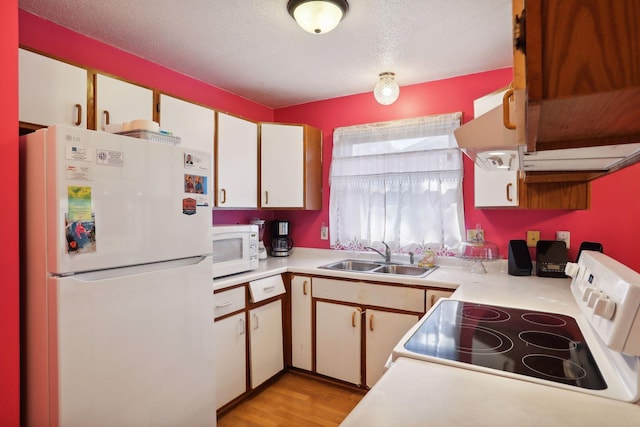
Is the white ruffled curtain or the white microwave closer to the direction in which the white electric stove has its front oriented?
the white microwave

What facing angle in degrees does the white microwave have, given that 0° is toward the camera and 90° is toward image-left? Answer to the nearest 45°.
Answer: approximately 315°

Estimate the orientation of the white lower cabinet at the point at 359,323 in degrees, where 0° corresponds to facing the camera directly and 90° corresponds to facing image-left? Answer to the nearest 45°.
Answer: approximately 45°

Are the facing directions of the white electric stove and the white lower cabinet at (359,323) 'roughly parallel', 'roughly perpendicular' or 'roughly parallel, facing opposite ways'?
roughly perpendicular

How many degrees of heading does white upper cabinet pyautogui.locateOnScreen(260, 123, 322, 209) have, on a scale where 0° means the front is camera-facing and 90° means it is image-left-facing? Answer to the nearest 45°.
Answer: approximately 0°

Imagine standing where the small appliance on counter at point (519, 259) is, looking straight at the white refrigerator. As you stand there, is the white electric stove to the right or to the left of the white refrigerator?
left

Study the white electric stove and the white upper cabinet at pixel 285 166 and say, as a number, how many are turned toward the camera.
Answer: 1

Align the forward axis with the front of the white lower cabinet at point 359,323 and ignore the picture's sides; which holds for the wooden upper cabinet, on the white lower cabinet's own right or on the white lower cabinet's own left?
on the white lower cabinet's own left

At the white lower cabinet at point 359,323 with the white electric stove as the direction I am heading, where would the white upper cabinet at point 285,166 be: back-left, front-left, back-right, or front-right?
back-right

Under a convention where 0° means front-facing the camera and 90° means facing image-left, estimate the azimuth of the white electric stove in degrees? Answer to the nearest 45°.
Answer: approximately 90°
